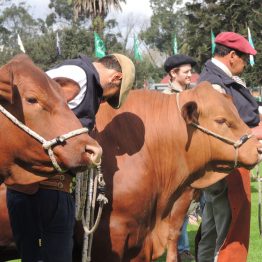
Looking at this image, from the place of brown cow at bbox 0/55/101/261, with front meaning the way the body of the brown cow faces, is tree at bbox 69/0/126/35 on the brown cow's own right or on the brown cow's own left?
on the brown cow's own left

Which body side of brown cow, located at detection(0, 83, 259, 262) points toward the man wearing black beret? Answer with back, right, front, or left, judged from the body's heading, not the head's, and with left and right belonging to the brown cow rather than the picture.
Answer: left

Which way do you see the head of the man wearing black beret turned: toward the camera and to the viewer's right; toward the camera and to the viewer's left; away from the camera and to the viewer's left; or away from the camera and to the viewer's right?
toward the camera and to the viewer's right

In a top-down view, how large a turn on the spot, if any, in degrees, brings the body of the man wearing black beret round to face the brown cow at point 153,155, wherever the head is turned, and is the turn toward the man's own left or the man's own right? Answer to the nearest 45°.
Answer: approximately 45° to the man's own right

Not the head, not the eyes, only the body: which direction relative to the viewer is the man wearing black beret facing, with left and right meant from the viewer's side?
facing the viewer and to the right of the viewer

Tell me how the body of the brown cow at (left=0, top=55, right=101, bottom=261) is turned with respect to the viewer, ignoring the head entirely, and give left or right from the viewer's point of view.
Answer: facing to the right of the viewer

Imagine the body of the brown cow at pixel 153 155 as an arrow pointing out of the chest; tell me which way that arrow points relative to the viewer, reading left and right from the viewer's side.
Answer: facing to the right of the viewer

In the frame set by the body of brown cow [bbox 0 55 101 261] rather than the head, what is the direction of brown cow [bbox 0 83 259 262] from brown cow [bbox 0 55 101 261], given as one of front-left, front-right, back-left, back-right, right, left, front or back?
front-left

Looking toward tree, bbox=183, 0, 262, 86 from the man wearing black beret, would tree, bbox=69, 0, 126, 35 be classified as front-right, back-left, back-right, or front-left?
front-left
